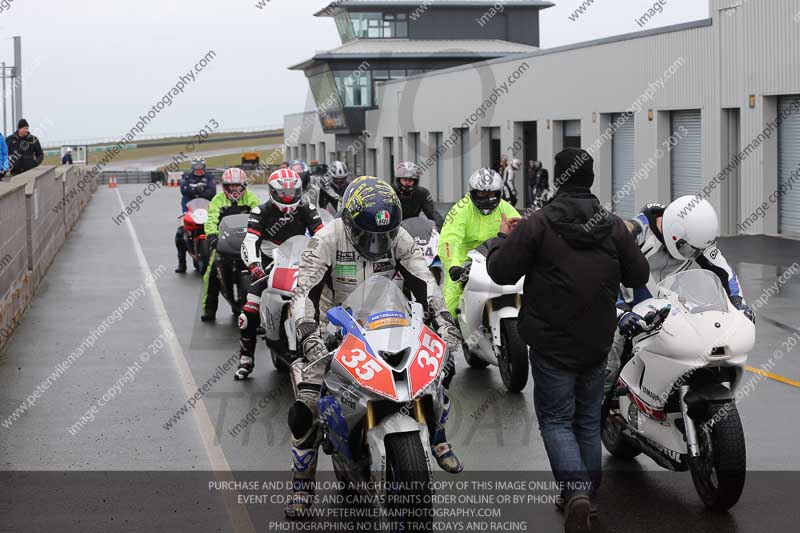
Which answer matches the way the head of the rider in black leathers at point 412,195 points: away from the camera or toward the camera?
toward the camera

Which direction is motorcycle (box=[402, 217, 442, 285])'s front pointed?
toward the camera

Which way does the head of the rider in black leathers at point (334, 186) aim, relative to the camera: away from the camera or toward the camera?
toward the camera

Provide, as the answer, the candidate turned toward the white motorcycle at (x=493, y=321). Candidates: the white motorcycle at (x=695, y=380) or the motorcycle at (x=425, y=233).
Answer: the motorcycle

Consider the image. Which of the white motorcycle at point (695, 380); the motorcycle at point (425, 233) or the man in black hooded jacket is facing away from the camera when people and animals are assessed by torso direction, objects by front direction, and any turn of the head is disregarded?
the man in black hooded jacket

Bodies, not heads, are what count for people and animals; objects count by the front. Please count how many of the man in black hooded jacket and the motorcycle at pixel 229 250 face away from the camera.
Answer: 1

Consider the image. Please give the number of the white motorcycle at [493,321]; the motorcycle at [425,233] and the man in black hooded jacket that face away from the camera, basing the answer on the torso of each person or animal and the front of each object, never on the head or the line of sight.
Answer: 1

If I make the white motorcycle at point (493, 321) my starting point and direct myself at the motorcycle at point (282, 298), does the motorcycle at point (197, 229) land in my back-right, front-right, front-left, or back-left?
front-right

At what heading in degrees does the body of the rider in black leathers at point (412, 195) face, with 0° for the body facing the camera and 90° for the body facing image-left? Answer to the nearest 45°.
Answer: approximately 0°

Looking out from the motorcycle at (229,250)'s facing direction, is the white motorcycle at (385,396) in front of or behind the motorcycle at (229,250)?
in front

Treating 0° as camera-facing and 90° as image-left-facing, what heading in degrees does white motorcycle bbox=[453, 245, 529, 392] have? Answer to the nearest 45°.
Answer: approximately 315°

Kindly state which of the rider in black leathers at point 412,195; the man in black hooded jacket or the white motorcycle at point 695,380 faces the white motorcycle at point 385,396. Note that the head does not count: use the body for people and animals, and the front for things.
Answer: the rider in black leathers

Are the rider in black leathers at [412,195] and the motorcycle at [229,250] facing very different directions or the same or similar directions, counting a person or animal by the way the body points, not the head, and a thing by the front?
same or similar directions

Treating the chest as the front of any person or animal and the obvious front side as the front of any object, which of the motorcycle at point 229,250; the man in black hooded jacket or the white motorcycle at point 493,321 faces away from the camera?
the man in black hooded jacket

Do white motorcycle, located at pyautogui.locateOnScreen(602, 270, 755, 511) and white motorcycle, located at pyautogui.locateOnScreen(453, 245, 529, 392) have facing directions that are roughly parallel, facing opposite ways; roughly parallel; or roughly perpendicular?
roughly parallel

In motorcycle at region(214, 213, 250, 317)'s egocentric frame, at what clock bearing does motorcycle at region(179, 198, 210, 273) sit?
motorcycle at region(179, 198, 210, 273) is roughly at 6 o'clock from motorcycle at region(214, 213, 250, 317).

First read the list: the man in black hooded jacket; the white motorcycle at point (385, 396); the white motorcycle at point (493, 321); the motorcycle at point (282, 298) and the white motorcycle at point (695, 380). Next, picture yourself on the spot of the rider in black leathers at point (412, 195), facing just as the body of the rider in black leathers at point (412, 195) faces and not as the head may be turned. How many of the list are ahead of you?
5

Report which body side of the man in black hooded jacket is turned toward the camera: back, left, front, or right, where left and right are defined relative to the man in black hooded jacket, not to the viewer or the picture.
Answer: back

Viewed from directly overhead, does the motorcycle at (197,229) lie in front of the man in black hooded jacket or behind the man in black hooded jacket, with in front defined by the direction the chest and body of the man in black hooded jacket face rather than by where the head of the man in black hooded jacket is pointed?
in front

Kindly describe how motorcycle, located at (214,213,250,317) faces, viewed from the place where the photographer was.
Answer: facing the viewer
